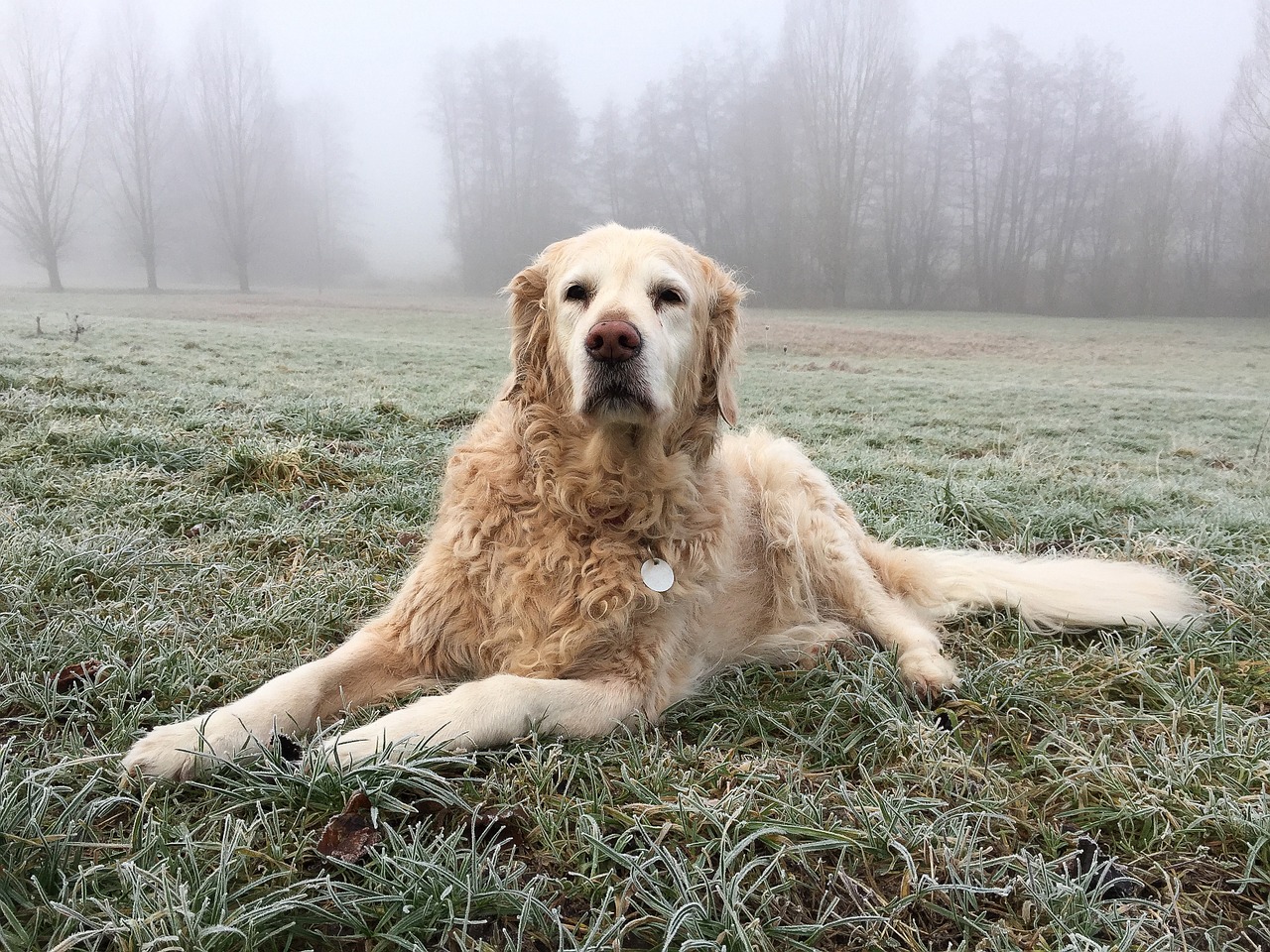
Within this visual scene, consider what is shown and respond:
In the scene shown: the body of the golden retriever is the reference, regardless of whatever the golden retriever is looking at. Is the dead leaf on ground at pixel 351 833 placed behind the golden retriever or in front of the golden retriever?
in front

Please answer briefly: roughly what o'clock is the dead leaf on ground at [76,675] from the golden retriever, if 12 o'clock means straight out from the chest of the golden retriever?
The dead leaf on ground is roughly at 1 o'clock from the golden retriever.

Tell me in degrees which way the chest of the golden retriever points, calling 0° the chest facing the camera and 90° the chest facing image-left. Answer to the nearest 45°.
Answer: approximately 45°
